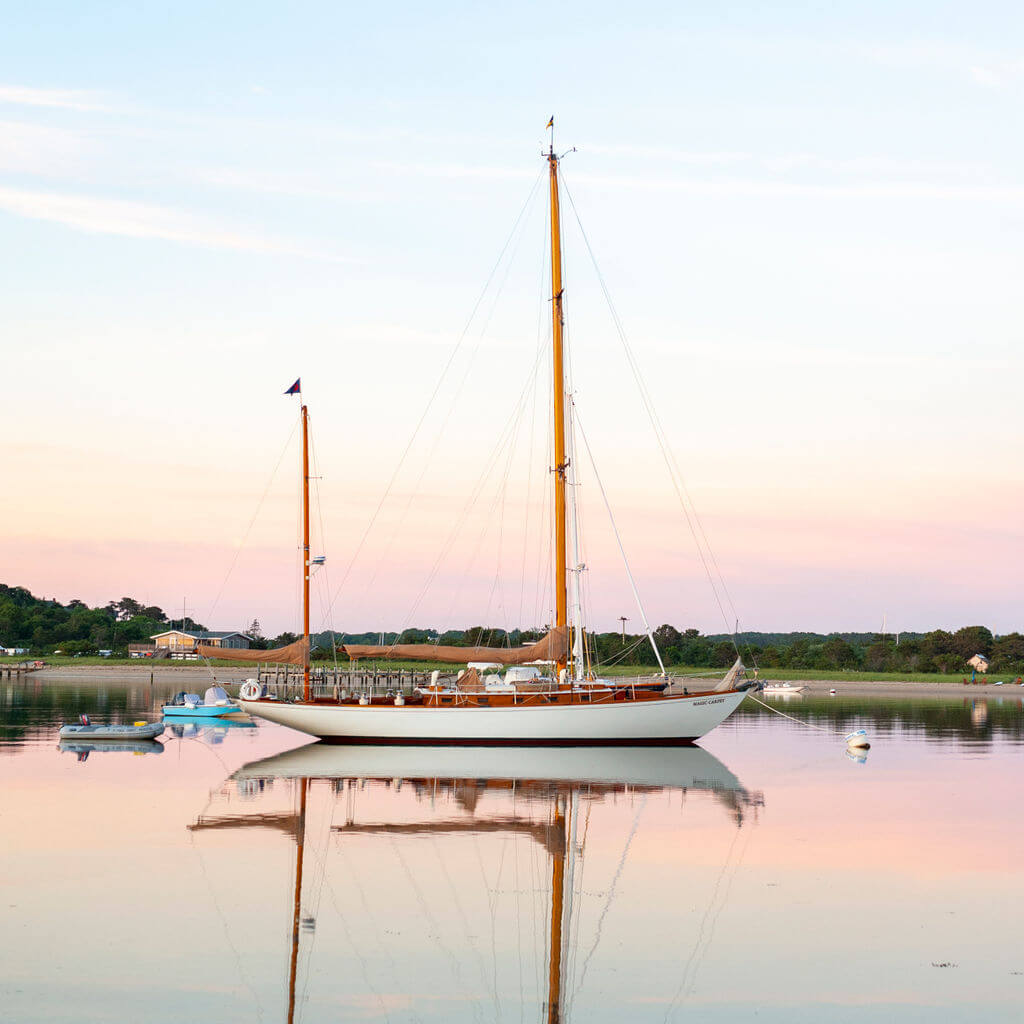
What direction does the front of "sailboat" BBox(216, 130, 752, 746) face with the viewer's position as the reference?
facing to the right of the viewer

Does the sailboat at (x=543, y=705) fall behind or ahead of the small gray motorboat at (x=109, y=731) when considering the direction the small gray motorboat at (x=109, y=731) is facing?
ahead

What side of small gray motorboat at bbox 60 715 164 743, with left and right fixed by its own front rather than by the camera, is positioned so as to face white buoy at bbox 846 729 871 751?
front

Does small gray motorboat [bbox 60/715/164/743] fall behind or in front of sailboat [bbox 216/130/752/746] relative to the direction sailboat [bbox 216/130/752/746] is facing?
behind

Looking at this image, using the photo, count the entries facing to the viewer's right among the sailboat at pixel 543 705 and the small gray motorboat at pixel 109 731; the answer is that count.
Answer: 2

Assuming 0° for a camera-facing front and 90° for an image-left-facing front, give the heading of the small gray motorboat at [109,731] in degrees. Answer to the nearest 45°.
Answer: approximately 270°

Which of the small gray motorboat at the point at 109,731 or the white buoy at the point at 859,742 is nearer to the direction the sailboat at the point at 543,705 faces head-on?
the white buoy
